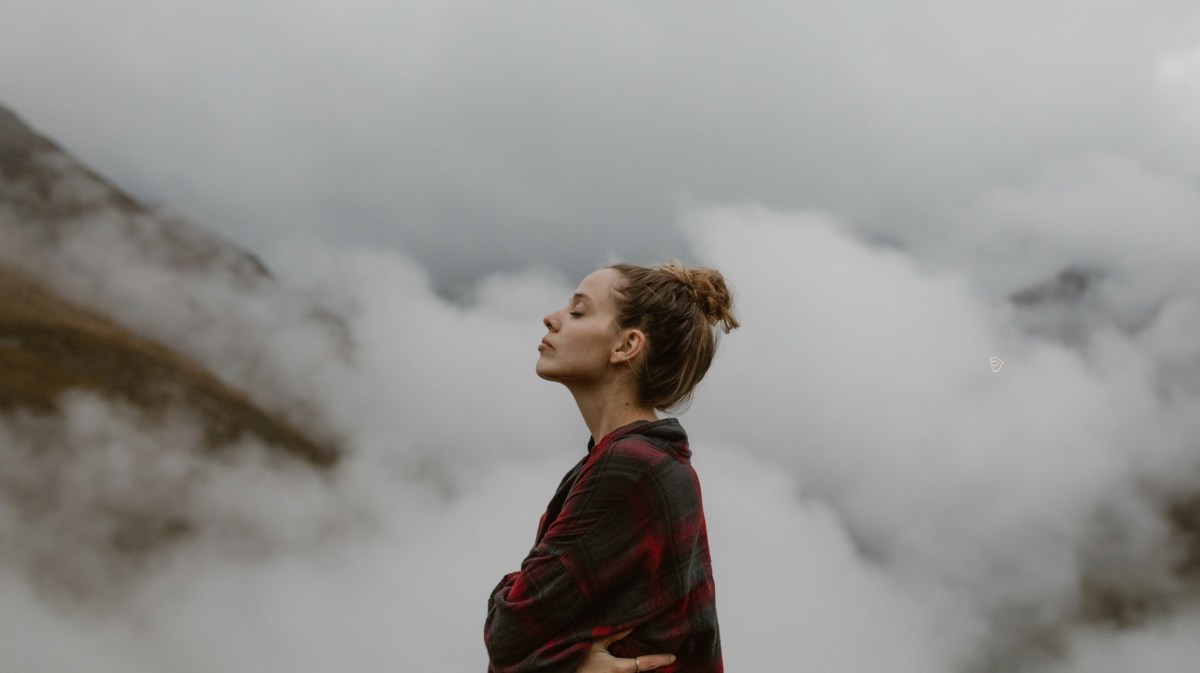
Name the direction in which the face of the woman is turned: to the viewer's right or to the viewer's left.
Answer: to the viewer's left

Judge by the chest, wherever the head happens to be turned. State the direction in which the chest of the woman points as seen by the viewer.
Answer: to the viewer's left
